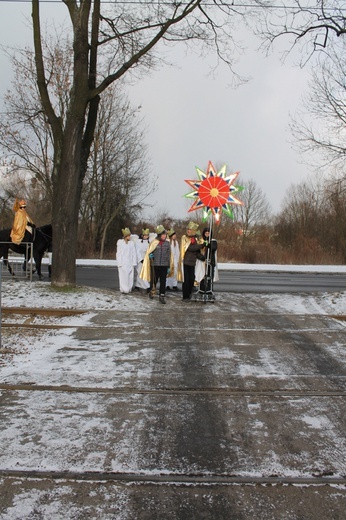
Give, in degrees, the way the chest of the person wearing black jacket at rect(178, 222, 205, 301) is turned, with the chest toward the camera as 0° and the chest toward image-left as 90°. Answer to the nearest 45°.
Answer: approximately 0°

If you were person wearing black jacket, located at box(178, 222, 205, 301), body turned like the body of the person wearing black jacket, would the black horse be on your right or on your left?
on your right

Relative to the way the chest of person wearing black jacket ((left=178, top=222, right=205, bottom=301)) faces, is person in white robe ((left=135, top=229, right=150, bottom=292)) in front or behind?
behind

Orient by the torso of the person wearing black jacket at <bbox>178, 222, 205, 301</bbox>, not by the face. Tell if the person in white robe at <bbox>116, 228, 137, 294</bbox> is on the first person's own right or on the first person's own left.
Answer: on the first person's own right

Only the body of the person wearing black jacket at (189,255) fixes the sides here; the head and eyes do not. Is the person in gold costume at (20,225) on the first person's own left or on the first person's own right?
on the first person's own right

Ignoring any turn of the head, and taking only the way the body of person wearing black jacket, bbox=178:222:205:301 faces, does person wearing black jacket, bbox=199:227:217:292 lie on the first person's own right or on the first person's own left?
on the first person's own left
